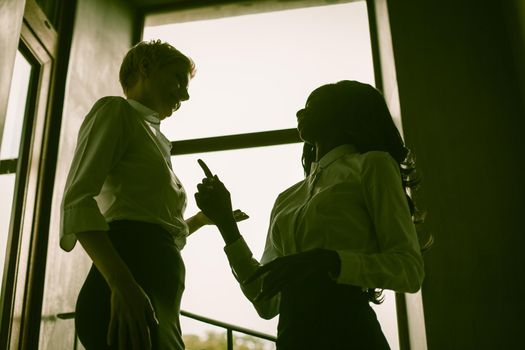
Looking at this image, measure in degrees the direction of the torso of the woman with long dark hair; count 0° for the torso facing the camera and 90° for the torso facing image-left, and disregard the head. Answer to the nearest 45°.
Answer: approximately 45°

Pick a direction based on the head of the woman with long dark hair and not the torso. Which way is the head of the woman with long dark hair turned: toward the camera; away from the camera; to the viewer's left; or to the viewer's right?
to the viewer's left

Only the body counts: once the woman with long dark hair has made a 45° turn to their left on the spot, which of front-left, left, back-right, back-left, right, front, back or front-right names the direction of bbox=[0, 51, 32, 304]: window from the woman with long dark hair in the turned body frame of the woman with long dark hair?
back-right
